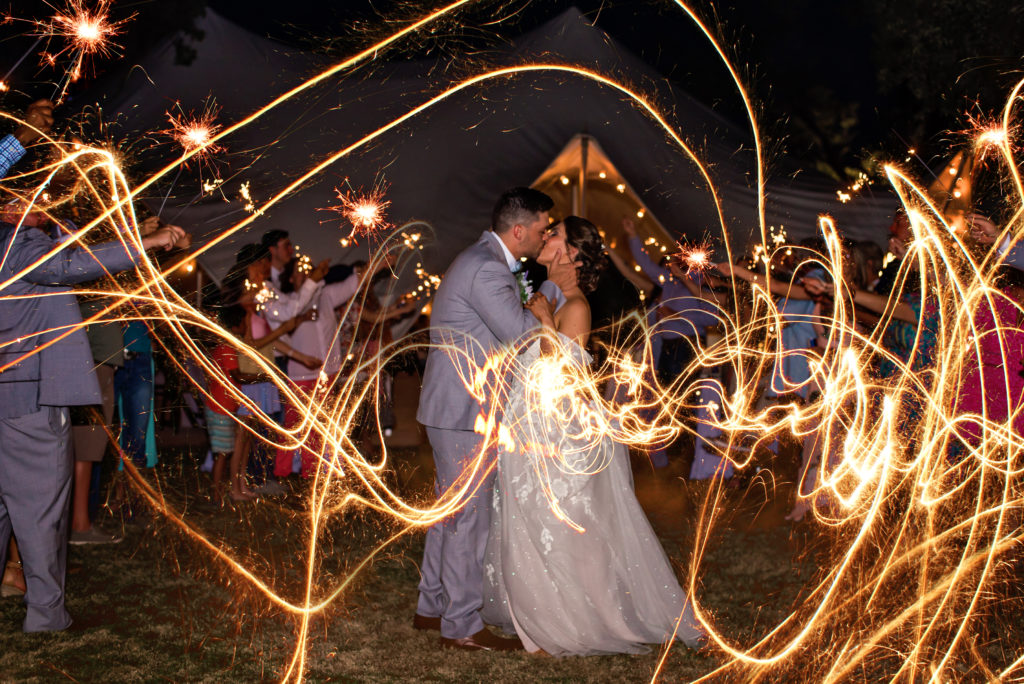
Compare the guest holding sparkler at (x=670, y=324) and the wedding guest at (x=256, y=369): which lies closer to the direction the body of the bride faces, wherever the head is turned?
the wedding guest

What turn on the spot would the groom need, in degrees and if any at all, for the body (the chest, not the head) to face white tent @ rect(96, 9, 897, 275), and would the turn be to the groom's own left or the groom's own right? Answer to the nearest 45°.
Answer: approximately 90° to the groom's own left

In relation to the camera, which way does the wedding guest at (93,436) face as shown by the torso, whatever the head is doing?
to the viewer's right

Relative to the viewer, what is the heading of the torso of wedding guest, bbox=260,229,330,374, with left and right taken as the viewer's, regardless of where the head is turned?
facing to the right of the viewer

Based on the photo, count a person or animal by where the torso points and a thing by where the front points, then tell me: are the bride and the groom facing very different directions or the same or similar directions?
very different directions

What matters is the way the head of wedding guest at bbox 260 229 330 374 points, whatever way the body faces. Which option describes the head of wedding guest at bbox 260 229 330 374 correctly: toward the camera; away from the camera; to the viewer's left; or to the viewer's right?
to the viewer's right

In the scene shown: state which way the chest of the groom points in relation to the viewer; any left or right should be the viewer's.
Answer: facing to the right of the viewer

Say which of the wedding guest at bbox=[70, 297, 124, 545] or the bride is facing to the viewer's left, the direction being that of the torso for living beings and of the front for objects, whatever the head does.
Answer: the bride

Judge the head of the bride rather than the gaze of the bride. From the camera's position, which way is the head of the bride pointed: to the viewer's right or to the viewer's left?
to the viewer's left

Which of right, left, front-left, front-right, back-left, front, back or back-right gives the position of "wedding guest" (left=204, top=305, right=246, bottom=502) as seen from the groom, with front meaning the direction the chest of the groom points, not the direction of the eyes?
back-left

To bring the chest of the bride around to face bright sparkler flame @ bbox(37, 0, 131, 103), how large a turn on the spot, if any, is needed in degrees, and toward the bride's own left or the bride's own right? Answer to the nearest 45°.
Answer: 0° — they already face it

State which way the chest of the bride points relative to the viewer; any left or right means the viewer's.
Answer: facing to the left of the viewer

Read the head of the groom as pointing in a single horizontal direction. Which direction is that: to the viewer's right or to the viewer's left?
to the viewer's right
